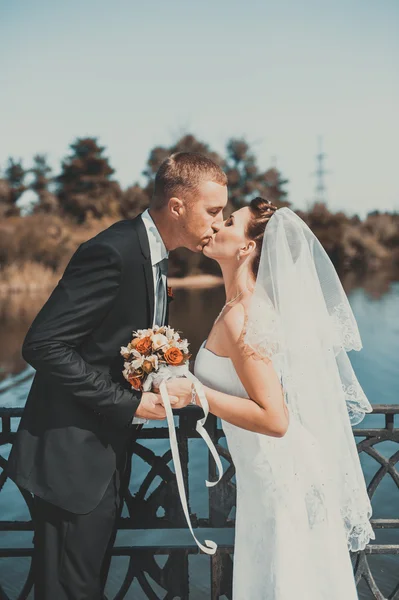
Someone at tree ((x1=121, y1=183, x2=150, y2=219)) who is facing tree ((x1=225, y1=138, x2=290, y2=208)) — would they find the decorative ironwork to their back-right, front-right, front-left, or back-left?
back-right

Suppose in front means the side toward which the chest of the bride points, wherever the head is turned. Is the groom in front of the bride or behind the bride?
in front

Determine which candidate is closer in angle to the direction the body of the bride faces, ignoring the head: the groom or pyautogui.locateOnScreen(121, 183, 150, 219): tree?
the groom

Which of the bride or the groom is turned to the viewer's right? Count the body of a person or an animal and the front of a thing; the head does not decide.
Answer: the groom

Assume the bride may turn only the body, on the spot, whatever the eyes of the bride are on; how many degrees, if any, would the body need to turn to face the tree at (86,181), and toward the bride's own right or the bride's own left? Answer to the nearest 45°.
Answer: approximately 90° to the bride's own right

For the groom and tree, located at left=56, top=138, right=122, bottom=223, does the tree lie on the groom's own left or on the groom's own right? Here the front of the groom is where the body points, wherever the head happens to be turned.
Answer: on the groom's own left

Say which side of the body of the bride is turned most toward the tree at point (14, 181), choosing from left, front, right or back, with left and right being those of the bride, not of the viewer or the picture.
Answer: right

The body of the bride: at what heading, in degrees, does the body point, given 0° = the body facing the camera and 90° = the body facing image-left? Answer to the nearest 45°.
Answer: approximately 90°

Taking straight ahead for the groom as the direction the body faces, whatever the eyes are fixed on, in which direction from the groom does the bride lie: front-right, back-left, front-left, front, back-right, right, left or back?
front

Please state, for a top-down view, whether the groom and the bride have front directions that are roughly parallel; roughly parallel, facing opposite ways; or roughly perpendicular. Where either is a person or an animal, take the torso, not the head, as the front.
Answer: roughly parallel, facing opposite ways

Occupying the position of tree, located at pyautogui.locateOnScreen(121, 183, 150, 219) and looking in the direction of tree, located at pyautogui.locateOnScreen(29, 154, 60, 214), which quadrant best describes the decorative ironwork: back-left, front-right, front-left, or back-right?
back-left

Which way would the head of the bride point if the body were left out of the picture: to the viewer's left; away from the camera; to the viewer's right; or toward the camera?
to the viewer's left

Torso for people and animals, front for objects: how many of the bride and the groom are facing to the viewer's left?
1

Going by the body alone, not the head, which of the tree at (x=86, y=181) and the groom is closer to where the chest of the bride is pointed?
the groom

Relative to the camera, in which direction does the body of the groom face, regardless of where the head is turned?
to the viewer's right
